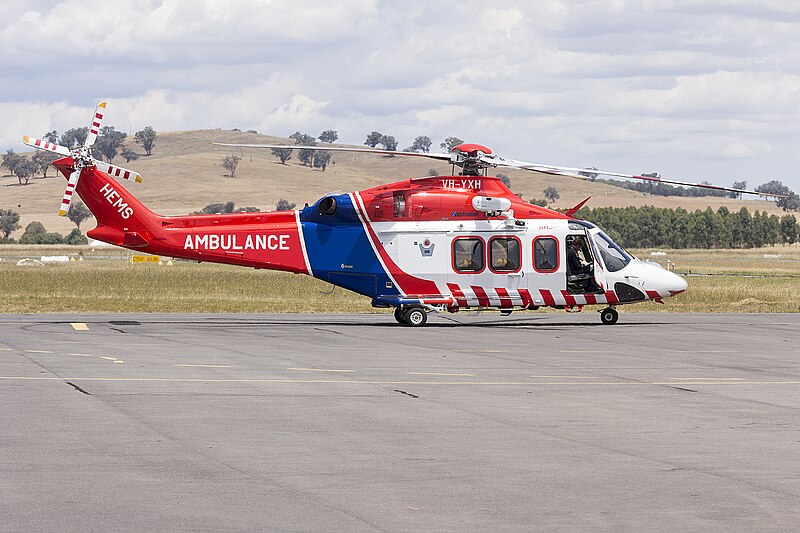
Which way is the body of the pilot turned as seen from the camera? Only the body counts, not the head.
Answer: to the viewer's right

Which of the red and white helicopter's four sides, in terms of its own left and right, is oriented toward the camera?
right
